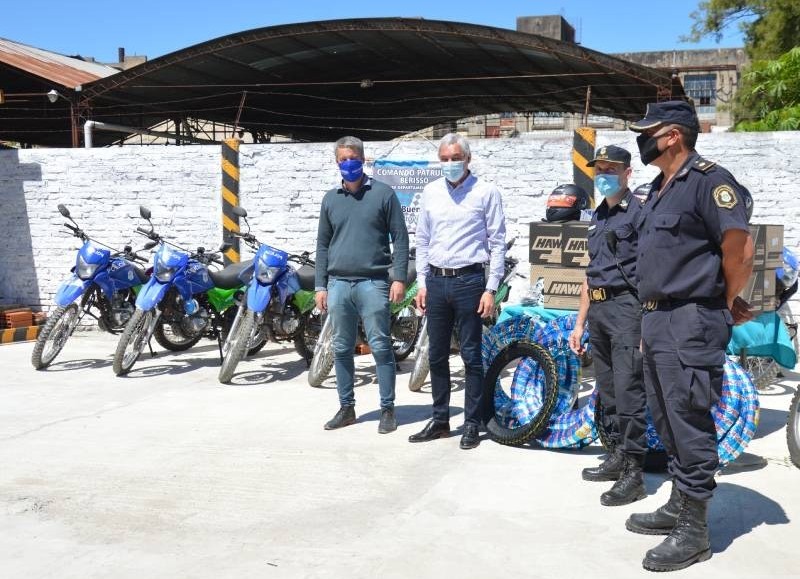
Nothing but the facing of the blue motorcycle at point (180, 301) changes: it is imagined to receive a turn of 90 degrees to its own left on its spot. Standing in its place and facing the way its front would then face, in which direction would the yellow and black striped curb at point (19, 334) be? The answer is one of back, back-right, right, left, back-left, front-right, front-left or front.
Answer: back

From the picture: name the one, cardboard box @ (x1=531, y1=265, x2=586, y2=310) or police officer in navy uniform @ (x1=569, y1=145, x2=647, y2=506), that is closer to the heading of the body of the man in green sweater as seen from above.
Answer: the police officer in navy uniform

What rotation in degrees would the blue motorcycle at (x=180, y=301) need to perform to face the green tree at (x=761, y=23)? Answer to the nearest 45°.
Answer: approximately 180°

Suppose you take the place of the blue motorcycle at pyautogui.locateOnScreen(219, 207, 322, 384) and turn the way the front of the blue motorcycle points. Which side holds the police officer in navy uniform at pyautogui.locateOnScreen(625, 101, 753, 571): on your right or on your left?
on your left

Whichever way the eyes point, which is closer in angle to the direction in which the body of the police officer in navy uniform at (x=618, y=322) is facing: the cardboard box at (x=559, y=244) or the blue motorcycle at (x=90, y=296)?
the blue motorcycle

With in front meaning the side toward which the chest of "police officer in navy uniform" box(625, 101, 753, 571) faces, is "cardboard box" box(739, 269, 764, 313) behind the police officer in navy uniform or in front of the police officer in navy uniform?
behind

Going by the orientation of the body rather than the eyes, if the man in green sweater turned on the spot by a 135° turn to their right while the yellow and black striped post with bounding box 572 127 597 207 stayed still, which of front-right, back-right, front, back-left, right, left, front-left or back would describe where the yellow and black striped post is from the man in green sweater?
right

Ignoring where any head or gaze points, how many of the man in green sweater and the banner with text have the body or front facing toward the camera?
2

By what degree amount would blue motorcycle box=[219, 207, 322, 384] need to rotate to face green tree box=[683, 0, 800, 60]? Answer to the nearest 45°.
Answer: approximately 180°

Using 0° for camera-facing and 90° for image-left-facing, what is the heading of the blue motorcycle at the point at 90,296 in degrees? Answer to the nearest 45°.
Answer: approximately 45°

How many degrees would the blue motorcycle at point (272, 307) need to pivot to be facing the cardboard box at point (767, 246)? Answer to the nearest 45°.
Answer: approximately 90° to its left

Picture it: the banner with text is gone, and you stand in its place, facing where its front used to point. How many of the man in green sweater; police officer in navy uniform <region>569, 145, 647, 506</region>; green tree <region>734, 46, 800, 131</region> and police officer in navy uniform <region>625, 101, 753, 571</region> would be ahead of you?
3

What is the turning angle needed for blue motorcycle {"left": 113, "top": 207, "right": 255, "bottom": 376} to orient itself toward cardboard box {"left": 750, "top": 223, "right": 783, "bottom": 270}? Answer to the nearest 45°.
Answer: approximately 90° to its left

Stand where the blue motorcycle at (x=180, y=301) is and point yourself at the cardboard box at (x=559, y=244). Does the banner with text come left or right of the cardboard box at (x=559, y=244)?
left
